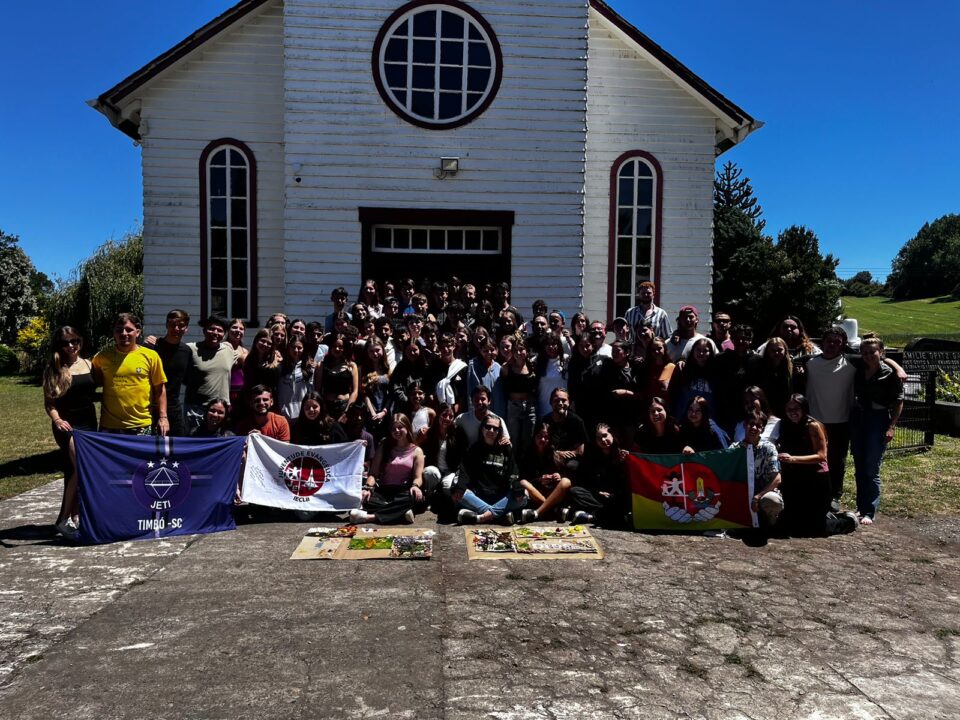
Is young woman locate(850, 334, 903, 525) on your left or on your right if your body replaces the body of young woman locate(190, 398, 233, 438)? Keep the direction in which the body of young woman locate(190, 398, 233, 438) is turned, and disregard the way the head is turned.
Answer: on your left

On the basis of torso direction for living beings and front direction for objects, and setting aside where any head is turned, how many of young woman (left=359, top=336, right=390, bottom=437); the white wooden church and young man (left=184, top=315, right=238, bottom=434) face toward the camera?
3

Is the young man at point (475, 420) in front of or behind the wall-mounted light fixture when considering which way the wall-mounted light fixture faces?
in front

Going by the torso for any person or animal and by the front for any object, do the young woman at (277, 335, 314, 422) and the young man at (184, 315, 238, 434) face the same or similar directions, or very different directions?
same or similar directions

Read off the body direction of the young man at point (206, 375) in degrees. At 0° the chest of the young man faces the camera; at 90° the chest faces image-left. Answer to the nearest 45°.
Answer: approximately 0°

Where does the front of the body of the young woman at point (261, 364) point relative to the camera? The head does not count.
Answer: toward the camera

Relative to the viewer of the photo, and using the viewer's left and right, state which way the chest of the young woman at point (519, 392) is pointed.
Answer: facing the viewer

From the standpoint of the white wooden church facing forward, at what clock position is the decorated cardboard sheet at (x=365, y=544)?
The decorated cardboard sheet is roughly at 12 o'clock from the white wooden church.

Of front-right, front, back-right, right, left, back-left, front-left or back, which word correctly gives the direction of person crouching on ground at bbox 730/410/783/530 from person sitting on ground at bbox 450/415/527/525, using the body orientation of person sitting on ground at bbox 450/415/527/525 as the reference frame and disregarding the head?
left

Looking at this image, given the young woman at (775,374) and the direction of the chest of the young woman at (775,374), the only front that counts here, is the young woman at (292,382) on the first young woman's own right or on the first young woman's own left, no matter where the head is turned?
on the first young woman's own right

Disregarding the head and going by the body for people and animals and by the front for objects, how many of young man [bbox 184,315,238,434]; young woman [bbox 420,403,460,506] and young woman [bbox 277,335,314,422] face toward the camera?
3

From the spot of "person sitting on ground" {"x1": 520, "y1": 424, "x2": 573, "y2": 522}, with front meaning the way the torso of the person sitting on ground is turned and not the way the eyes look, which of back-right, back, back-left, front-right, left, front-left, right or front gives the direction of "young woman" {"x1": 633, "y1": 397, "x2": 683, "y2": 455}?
left

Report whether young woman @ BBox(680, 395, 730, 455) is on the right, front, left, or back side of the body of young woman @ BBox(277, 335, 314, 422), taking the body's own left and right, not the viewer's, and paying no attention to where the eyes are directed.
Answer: left

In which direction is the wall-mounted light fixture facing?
toward the camera

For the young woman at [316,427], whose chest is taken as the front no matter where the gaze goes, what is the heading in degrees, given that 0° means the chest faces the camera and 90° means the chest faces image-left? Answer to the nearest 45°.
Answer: approximately 0°

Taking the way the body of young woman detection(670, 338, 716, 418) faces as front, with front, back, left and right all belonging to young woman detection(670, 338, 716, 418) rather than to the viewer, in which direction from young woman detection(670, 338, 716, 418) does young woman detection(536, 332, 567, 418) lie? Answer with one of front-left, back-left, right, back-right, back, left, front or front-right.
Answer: right

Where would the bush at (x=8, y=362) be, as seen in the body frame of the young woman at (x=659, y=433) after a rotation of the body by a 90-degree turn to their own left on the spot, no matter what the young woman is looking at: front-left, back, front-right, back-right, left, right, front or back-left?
back-left

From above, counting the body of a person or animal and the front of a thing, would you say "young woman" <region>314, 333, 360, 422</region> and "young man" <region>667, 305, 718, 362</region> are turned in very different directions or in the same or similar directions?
same or similar directions

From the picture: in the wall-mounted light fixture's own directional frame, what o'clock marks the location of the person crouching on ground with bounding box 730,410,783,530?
The person crouching on ground is roughly at 11 o'clock from the wall-mounted light fixture.
